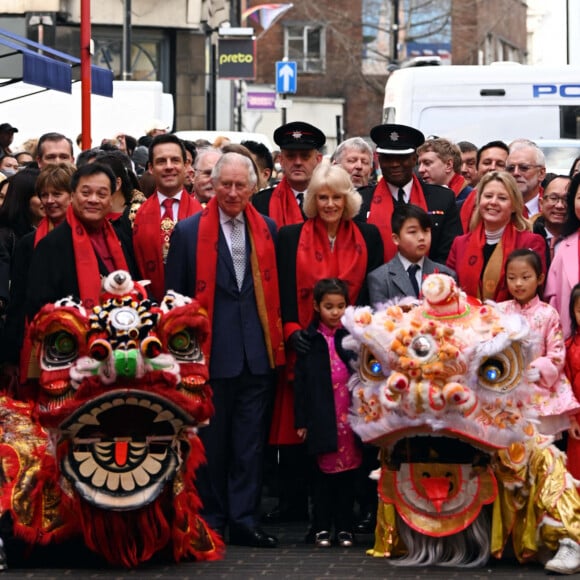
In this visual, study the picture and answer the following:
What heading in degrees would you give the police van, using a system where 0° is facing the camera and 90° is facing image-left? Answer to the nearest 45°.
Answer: approximately 270°

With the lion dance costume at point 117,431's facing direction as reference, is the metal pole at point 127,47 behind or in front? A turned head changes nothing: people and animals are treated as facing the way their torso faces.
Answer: behind

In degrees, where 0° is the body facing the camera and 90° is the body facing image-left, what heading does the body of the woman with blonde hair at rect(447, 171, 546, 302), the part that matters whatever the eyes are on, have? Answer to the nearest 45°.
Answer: approximately 0°

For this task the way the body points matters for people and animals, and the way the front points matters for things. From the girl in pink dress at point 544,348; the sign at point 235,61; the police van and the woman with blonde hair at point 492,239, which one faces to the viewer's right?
the police van

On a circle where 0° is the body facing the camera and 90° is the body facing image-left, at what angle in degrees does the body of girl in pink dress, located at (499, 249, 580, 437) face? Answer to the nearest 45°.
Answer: approximately 45°

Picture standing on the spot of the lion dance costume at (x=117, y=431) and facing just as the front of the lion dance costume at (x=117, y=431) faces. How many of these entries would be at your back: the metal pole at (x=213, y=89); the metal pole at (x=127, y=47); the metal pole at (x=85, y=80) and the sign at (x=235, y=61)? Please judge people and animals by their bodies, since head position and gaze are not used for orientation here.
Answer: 4

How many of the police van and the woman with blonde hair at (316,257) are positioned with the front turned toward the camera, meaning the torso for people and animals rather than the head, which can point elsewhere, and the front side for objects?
1

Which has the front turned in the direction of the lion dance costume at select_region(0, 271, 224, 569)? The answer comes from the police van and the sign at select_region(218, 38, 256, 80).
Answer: the sign

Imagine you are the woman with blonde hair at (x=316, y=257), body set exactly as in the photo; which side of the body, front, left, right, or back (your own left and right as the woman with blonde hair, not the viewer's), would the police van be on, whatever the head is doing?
back
